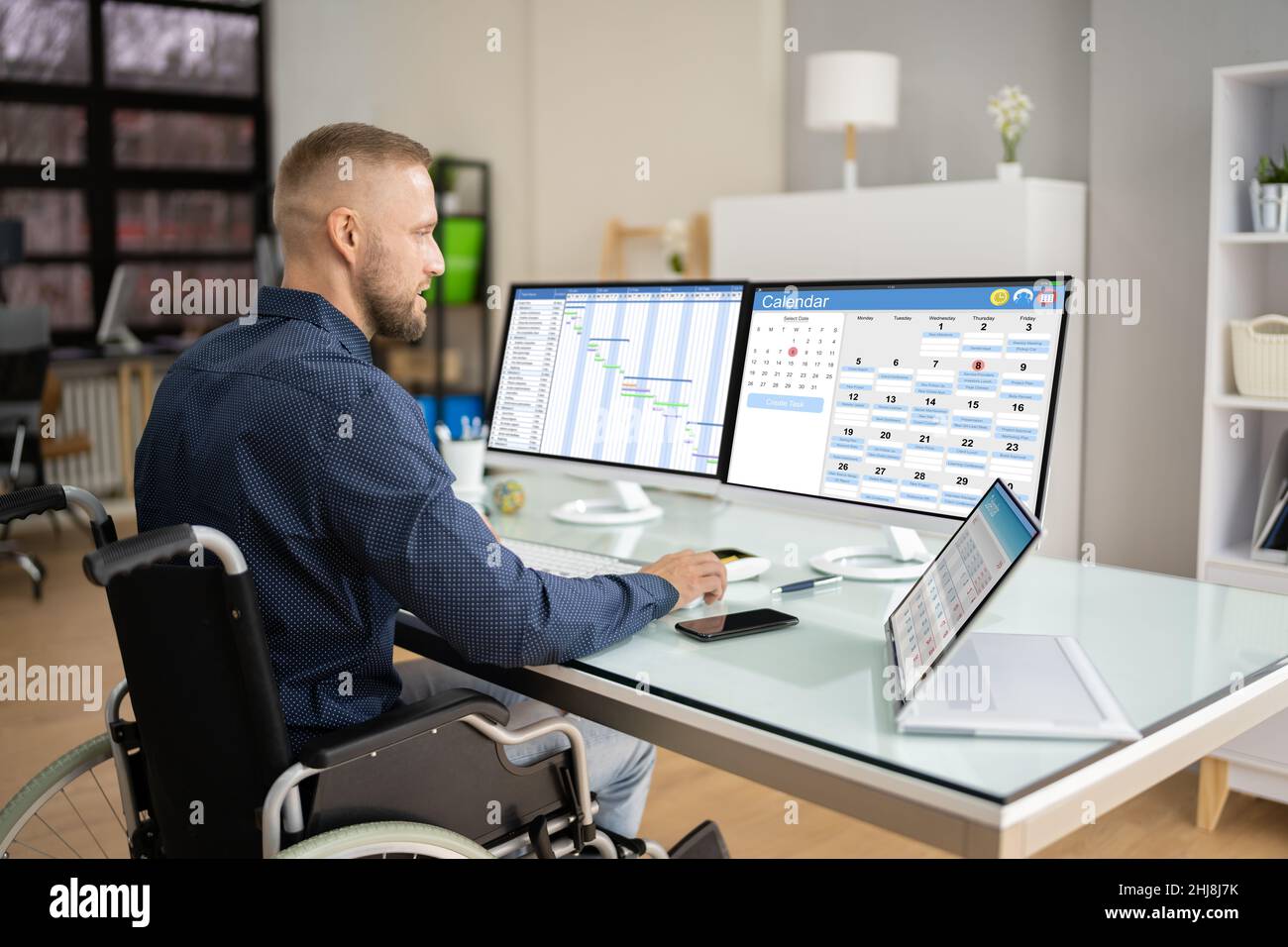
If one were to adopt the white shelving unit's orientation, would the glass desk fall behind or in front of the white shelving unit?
in front

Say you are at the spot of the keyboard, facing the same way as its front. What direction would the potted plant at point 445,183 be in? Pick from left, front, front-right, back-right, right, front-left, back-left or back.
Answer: back-right

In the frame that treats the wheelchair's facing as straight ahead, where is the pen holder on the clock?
The pen holder is roughly at 11 o'clock from the wheelchair.

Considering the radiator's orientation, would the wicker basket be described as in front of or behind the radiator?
in front

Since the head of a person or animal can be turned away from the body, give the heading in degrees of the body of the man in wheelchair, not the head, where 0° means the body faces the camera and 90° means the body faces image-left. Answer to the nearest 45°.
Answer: approximately 225°

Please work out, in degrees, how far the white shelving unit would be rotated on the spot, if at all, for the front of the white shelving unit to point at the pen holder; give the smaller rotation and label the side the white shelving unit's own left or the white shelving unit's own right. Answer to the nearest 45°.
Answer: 0° — it already faces it

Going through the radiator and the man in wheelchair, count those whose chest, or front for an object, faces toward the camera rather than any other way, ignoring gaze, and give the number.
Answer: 1

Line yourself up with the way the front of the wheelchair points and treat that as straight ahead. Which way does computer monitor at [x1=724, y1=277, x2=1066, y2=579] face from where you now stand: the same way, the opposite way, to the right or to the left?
the opposite way

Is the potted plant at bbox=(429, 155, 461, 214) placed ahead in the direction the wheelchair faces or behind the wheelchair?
ahead

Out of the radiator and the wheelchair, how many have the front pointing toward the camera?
1
